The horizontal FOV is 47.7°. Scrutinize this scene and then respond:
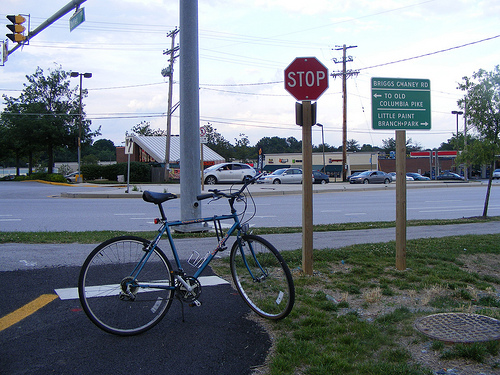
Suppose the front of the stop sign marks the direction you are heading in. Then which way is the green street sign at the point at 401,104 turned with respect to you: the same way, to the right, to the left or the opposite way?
the same way

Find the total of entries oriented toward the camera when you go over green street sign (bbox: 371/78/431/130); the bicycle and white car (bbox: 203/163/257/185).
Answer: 1

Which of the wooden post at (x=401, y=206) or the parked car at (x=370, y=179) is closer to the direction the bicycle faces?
the wooden post

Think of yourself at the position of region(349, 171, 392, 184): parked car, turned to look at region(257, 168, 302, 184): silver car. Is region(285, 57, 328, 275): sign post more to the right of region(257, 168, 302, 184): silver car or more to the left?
left

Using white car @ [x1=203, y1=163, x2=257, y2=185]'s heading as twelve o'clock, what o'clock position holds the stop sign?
The stop sign is roughly at 9 o'clock from the white car.

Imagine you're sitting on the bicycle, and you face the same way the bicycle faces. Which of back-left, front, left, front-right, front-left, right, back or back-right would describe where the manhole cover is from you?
front

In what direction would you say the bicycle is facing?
to the viewer's right

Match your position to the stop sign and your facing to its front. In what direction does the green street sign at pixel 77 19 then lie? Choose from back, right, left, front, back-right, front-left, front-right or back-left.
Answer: back-right

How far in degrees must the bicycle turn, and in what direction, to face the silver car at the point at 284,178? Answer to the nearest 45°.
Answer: approximately 90° to its left

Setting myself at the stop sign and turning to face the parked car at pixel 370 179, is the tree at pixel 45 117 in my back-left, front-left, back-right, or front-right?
front-left

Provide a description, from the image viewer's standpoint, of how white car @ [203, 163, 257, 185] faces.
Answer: facing to the left of the viewer

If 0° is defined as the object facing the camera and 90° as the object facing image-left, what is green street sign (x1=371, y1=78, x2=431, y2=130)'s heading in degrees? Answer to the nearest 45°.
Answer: approximately 0°

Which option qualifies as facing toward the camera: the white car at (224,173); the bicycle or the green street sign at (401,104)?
the green street sign

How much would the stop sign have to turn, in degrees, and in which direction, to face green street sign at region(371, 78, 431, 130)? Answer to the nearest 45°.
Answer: approximately 135° to its left

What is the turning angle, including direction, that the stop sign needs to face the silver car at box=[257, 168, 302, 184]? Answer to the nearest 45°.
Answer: approximately 180°

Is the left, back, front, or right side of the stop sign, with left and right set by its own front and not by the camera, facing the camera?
front
